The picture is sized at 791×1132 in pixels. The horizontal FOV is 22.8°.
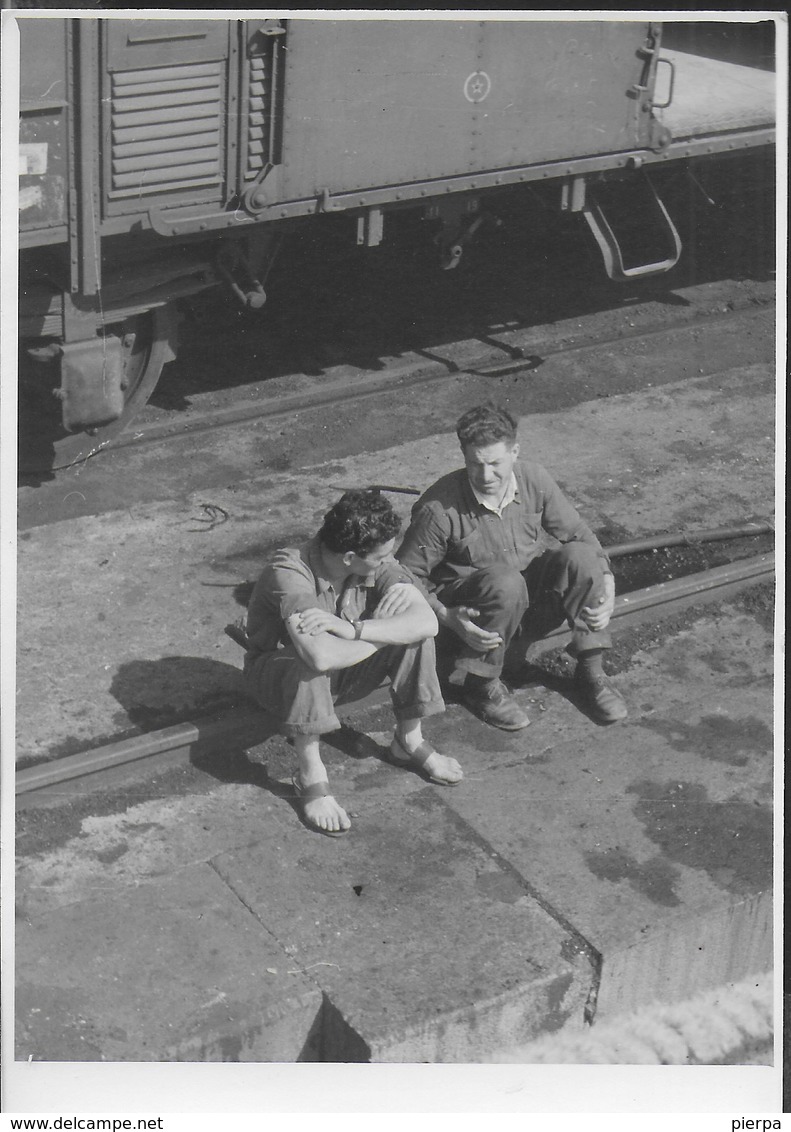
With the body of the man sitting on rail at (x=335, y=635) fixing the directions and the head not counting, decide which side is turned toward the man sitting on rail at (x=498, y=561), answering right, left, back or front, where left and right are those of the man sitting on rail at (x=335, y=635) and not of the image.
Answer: left

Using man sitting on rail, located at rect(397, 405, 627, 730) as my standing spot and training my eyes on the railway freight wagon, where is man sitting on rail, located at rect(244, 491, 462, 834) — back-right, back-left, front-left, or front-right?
back-left

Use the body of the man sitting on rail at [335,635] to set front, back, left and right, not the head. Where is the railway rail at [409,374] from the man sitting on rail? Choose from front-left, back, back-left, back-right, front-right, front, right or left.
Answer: back-left

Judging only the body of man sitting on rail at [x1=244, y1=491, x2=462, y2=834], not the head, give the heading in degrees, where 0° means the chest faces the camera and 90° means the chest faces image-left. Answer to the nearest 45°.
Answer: approximately 315°

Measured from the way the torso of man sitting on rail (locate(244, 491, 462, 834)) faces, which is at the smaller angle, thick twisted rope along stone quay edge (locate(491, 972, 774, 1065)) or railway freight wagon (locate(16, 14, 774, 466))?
the thick twisted rope along stone quay edge
